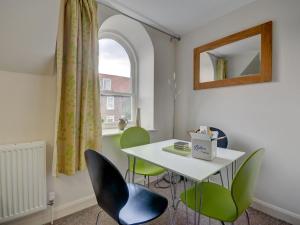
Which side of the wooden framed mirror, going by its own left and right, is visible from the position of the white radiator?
front

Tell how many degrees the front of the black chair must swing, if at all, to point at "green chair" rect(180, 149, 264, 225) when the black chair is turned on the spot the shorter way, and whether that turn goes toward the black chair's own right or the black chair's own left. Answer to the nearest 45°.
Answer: approximately 45° to the black chair's own right

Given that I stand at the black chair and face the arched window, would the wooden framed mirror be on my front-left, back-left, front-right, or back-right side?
front-right

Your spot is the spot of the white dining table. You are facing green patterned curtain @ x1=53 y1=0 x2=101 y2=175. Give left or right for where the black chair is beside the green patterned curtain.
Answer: left

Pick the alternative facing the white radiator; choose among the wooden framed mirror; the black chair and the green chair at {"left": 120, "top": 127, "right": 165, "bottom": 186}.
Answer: the wooden framed mirror

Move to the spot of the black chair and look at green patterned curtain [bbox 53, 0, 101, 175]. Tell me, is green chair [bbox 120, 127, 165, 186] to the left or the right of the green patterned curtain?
right

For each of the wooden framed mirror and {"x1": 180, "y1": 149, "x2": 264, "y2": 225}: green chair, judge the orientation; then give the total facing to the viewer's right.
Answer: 0

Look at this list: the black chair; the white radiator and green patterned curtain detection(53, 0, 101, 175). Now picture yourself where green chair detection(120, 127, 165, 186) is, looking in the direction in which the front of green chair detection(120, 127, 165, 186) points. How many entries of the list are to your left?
0

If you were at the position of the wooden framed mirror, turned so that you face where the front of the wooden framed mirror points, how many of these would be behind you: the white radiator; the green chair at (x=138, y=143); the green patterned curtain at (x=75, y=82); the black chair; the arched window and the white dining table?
0

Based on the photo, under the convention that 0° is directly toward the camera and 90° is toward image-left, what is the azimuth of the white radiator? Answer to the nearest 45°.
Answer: approximately 315°

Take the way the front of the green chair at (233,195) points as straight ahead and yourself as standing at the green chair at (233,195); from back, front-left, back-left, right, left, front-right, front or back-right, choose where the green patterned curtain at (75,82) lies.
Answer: front-left

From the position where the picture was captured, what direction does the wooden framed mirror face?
facing the viewer and to the left of the viewer

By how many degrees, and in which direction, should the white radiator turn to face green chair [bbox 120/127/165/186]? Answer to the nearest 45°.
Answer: approximately 45° to its left

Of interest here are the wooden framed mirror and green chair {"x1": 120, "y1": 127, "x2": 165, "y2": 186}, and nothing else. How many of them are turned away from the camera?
0

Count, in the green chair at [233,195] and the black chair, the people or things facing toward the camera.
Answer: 0

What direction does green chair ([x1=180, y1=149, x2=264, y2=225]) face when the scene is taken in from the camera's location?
facing away from the viewer and to the left of the viewer

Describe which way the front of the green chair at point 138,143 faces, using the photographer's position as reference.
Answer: facing the viewer and to the right of the viewer

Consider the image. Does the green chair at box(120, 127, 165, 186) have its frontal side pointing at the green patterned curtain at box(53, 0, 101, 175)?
no

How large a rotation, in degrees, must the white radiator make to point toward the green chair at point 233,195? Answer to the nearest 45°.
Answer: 0° — it already faces it

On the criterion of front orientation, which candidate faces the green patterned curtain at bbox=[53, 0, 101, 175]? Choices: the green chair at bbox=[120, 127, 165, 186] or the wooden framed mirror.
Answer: the wooden framed mirror
